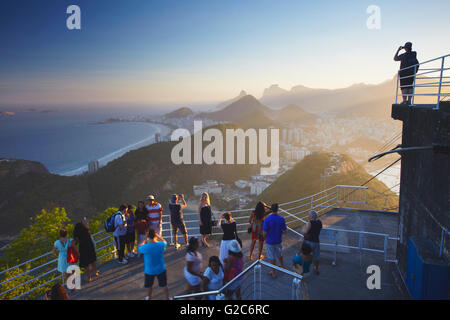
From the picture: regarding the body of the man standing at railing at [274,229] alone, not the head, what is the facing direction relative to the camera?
away from the camera

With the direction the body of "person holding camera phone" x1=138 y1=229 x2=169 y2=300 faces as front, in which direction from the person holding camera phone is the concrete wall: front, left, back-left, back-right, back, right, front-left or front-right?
right

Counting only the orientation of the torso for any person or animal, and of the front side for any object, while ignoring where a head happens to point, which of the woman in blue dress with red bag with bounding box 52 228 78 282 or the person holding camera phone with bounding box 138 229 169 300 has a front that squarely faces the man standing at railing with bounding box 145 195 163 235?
the person holding camera phone

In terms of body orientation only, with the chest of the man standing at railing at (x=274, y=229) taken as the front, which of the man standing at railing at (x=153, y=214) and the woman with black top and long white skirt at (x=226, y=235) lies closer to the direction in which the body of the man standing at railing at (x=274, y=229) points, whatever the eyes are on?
the man standing at railing

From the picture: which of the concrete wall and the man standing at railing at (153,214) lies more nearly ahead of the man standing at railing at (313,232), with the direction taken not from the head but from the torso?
the man standing at railing

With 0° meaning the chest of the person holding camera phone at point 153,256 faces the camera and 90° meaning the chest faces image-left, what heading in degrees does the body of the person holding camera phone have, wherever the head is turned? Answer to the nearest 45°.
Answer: approximately 180°

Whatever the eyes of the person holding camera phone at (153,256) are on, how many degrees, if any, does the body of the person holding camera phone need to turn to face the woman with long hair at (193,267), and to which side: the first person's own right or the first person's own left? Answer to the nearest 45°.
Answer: approximately 135° to the first person's own right
